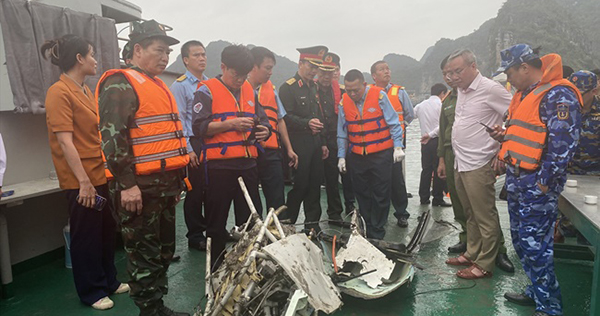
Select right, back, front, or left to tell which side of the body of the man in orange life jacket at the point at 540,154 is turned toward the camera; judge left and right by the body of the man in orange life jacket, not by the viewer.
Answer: left

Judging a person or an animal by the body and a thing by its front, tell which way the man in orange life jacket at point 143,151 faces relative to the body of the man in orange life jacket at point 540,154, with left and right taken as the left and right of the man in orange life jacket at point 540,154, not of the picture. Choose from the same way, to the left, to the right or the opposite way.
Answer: the opposite way

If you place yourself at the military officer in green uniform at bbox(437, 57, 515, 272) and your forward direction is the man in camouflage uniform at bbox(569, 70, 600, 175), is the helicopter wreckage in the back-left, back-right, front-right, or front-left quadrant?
back-right

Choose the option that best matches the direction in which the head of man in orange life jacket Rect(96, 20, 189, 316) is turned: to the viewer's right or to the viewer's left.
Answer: to the viewer's right

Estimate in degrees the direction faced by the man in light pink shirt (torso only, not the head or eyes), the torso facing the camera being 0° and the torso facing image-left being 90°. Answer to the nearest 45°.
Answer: approximately 45°

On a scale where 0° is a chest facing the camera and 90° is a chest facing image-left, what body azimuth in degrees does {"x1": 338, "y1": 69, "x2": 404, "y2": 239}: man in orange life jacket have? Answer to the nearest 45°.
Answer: approximately 0°

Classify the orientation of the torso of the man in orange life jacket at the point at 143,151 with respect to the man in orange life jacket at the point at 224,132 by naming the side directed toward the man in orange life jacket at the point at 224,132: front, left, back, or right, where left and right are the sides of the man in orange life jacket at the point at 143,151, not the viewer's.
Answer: left

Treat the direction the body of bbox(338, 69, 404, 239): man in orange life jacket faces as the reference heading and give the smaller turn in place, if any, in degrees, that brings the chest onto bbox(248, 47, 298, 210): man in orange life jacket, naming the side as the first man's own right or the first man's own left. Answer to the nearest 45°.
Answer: approximately 45° to the first man's own right

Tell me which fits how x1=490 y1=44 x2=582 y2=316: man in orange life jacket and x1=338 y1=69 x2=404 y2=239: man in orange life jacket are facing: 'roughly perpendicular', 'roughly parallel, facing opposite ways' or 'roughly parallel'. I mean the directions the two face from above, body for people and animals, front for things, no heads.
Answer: roughly perpendicular

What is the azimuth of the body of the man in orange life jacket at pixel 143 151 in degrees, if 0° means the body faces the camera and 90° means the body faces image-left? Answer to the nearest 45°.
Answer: approximately 315°

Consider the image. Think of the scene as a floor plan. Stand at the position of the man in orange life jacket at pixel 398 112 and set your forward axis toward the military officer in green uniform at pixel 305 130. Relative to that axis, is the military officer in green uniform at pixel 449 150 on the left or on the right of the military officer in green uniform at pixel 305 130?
left
